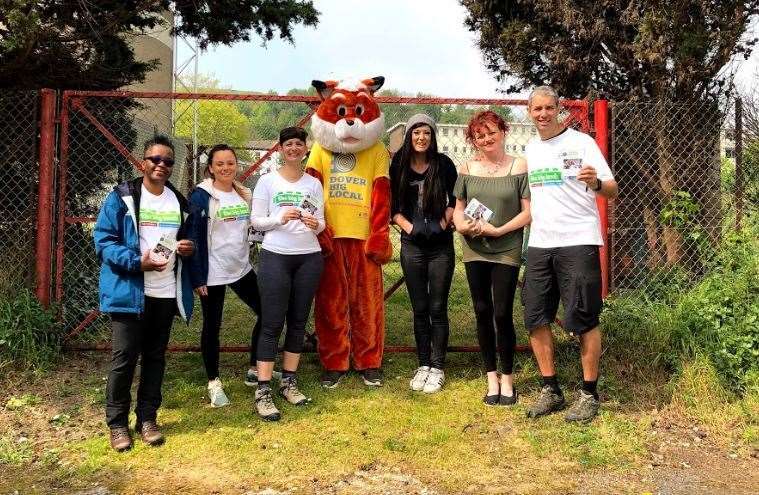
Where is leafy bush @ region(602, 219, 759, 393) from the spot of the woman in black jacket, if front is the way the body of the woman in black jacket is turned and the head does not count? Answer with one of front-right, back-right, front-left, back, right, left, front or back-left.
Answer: left

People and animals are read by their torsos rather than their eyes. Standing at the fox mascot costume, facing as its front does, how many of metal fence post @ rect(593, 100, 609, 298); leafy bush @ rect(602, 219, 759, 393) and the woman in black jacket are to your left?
3

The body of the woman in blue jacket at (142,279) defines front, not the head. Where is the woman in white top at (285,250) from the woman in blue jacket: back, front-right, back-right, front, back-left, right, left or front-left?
front-left

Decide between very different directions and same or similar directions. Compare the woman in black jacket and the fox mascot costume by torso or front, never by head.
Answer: same or similar directions

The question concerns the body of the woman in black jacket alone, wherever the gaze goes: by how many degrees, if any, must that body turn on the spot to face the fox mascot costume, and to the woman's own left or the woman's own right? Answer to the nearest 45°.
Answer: approximately 90° to the woman's own right

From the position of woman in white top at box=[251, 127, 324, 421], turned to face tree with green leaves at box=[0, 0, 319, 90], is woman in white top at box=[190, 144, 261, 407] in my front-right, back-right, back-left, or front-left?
front-left

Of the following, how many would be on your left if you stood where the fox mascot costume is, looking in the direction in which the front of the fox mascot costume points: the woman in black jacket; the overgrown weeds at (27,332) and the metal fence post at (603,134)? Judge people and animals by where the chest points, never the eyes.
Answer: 2

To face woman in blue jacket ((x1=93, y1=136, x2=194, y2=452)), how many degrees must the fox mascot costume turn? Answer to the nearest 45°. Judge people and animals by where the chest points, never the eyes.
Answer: approximately 45° to its right

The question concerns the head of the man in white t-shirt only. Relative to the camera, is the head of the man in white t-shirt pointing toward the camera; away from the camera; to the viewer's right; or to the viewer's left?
toward the camera

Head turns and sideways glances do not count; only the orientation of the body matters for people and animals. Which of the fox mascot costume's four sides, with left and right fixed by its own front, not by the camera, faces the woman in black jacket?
left

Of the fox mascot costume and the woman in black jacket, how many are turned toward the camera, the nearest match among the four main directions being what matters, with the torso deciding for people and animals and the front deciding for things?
2

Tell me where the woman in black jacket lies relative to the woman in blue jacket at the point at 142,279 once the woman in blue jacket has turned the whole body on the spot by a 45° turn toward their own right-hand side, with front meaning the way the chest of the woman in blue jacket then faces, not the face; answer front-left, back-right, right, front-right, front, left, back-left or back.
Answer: left

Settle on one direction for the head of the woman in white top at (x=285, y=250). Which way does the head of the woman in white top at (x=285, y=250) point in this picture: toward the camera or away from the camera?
toward the camera

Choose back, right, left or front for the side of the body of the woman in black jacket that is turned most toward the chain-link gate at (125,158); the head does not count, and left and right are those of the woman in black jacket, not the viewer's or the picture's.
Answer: right

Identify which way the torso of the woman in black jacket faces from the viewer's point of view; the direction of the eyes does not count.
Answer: toward the camera

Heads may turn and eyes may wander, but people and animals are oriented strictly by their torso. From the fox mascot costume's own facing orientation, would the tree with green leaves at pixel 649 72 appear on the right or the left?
on its left

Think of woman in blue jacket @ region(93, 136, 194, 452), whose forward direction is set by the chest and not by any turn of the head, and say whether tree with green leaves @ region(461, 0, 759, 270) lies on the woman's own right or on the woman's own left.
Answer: on the woman's own left
